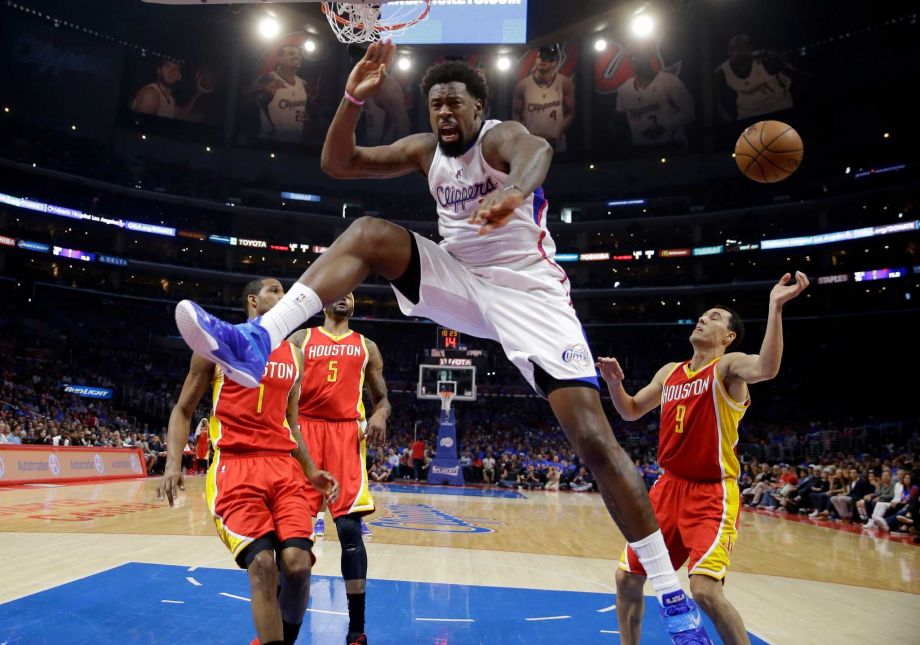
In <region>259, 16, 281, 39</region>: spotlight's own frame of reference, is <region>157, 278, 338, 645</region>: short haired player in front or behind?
in front

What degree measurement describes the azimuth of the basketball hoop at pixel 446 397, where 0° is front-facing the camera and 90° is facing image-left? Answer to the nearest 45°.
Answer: approximately 0°

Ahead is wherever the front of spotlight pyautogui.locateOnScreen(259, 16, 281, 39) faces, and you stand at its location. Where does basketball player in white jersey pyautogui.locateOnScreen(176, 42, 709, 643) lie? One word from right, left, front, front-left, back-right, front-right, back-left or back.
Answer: front

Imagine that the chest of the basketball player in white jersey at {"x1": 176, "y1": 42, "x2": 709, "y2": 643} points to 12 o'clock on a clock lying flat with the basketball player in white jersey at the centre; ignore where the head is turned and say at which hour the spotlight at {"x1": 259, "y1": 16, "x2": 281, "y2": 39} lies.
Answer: The spotlight is roughly at 4 o'clock from the basketball player in white jersey.

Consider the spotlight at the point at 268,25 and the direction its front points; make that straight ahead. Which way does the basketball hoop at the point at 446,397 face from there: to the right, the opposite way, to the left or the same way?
the same way

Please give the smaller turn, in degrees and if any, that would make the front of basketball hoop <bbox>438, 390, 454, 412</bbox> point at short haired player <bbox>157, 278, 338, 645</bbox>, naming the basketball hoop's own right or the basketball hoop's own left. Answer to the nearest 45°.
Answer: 0° — it already faces them

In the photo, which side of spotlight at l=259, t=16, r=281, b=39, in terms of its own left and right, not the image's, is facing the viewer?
front

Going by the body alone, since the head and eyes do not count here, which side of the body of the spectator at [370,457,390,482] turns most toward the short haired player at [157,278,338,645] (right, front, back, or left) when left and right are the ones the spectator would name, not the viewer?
front

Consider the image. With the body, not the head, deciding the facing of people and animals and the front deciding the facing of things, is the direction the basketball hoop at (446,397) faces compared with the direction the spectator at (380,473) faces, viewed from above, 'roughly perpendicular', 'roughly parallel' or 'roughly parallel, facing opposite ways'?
roughly parallel

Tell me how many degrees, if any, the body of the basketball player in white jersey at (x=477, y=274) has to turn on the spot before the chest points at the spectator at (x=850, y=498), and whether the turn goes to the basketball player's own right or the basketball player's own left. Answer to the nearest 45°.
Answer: approximately 180°

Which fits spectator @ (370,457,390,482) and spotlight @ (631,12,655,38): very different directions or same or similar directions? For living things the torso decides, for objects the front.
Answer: same or similar directions

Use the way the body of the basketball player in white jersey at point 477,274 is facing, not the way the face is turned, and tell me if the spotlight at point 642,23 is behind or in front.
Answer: behind

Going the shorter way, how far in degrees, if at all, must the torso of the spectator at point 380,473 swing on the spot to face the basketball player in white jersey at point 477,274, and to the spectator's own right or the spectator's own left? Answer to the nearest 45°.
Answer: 0° — they already face them

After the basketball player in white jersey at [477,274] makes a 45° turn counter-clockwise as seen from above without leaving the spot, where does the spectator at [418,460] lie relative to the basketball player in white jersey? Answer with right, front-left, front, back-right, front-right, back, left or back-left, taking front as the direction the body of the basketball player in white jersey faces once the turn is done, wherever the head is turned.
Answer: back
